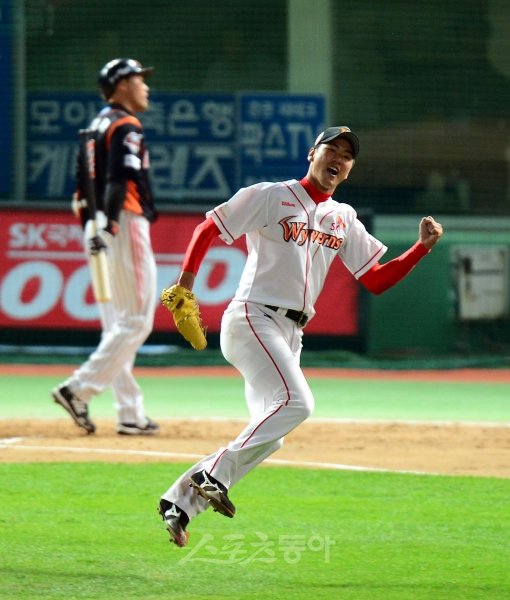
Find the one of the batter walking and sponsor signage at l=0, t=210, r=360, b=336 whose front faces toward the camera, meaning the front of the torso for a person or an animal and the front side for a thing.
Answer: the sponsor signage

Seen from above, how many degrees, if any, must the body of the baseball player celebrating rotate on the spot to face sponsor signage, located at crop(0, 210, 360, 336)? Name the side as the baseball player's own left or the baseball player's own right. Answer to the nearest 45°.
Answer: approximately 135° to the baseball player's own left

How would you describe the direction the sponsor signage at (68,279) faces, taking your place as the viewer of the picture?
facing the viewer

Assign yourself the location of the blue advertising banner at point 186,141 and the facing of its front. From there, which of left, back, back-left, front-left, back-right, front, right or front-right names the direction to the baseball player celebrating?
front

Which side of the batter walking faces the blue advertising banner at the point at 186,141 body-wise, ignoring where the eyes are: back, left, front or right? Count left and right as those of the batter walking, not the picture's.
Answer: left

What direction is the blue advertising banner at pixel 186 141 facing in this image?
toward the camera

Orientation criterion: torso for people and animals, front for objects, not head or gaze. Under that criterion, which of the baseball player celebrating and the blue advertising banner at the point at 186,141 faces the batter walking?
the blue advertising banner

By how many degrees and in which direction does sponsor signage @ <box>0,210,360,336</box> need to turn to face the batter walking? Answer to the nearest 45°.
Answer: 0° — it already faces them

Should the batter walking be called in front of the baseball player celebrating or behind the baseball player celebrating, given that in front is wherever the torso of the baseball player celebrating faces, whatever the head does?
behind

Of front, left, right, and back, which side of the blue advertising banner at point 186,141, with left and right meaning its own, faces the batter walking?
front

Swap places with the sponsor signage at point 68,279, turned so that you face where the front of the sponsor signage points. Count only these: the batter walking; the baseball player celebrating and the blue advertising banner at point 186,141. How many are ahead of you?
2

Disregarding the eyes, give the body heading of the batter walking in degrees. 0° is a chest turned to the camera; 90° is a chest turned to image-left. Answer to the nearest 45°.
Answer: approximately 270°

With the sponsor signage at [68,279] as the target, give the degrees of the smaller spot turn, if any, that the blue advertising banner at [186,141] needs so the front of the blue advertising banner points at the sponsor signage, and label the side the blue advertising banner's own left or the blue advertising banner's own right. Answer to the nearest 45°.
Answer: approximately 45° to the blue advertising banner's own right

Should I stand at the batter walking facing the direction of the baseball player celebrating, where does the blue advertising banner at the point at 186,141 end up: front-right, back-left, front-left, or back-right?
back-left

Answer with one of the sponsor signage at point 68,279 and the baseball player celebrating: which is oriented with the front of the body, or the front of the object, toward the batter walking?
the sponsor signage

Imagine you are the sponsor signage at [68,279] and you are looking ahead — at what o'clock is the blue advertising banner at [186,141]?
The blue advertising banner is roughly at 7 o'clock from the sponsor signage.
